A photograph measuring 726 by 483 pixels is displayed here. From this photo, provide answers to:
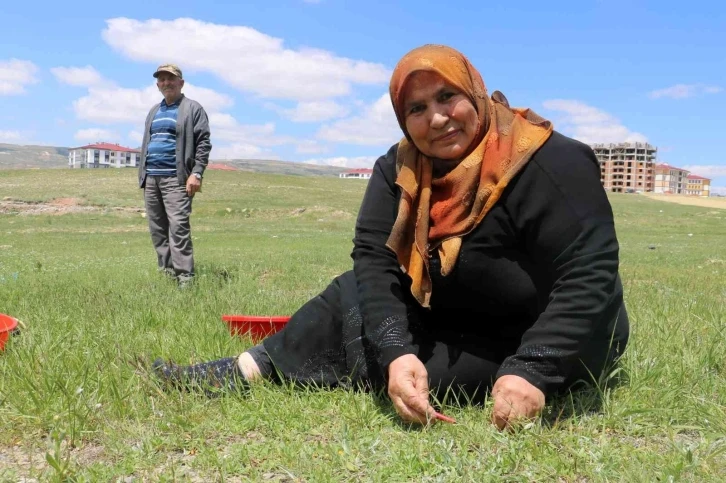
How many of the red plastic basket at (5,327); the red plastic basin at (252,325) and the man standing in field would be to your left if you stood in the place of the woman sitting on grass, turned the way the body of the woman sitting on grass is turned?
0

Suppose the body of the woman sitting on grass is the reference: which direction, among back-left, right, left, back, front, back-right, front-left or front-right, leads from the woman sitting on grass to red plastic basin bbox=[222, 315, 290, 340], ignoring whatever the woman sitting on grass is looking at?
right

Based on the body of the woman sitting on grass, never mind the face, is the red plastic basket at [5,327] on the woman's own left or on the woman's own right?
on the woman's own right

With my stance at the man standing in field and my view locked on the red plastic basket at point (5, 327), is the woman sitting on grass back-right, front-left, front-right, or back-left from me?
front-left

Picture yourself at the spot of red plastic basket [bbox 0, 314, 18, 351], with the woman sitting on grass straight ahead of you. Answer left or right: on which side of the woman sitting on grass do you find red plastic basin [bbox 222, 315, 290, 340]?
left

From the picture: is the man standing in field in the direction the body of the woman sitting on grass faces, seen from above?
no

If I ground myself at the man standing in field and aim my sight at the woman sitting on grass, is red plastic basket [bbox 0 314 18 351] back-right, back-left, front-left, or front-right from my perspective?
front-right

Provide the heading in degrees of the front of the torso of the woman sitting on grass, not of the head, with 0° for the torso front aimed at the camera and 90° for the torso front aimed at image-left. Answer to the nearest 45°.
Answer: approximately 45°

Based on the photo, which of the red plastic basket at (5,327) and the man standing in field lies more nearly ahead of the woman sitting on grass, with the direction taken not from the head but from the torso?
the red plastic basket
